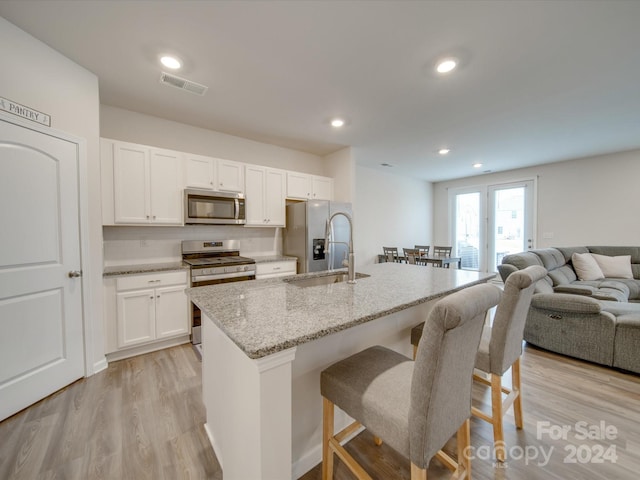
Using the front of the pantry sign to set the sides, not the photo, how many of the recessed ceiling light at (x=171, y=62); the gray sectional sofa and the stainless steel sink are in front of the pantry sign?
3

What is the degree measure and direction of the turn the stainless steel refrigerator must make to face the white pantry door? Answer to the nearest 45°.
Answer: approximately 90° to its right

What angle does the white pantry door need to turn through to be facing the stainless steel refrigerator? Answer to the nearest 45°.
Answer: approximately 45° to its left

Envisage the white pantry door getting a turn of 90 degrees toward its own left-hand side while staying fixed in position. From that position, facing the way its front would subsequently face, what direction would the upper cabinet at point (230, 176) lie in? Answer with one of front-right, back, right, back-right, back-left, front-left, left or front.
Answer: front-right

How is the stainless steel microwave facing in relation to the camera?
toward the camera

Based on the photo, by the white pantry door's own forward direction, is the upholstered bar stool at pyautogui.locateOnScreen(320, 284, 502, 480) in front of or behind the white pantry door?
in front

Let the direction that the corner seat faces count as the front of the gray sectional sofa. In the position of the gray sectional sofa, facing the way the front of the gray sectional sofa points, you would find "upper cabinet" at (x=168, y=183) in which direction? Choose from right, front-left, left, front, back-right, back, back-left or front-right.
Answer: right

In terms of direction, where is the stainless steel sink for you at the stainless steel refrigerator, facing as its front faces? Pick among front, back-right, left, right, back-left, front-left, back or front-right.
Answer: front-right

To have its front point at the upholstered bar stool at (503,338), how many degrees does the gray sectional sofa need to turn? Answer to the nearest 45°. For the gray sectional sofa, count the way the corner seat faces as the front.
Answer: approximately 45° to its right

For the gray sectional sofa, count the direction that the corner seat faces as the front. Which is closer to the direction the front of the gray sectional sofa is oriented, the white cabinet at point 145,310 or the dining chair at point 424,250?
the white cabinet

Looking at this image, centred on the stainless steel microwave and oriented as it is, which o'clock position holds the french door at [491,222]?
The french door is roughly at 9 o'clock from the stainless steel microwave.

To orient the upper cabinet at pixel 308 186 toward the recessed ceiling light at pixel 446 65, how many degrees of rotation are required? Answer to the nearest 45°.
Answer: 0° — it already faces it

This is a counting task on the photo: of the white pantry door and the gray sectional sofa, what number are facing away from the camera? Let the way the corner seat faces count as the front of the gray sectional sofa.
0

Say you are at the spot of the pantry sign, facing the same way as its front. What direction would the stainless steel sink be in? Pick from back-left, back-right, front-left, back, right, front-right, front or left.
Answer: front
